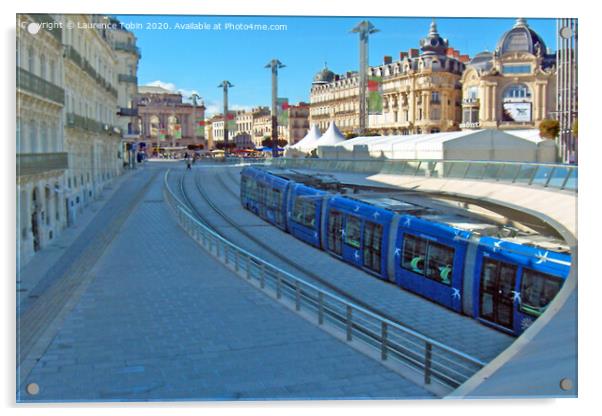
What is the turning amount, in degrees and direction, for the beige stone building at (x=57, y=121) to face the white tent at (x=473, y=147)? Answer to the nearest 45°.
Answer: approximately 45° to its left

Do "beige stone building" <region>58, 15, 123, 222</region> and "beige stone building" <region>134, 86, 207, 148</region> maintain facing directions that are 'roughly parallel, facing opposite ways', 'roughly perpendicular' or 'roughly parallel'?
roughly perpendicular

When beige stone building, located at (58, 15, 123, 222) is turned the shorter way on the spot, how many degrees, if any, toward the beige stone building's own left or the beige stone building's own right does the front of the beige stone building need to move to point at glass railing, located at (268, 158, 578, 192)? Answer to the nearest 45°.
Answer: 0° — it already faces it

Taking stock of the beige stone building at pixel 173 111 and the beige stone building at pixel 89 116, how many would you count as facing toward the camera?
1

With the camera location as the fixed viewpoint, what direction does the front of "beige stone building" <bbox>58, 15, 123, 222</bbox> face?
facing to the right of the viewer

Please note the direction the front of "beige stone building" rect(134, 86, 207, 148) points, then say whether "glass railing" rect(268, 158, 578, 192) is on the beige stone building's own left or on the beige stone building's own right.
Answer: on the beige stone building's own left

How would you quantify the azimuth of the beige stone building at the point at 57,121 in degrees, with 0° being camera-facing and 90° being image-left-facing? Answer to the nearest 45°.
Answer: approximately 270°

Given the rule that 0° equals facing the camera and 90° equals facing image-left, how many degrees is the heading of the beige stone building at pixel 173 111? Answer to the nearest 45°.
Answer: approximately 0°
